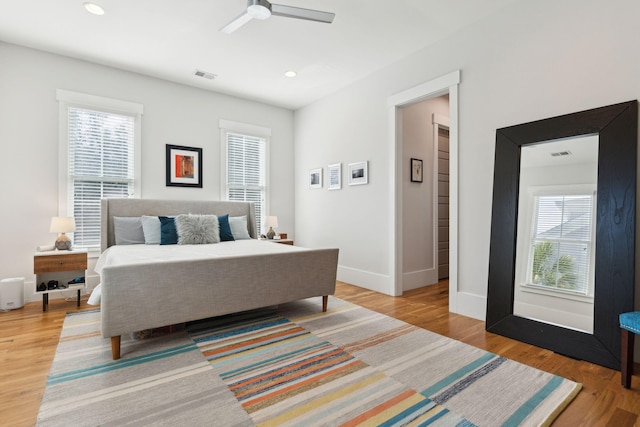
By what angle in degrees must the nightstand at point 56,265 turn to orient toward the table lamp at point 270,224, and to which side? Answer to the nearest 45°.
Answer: approximately 90° to its left

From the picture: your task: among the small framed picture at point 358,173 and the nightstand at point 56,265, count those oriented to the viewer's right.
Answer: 0

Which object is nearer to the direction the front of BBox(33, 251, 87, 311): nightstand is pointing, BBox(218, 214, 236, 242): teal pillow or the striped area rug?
the striped area rug

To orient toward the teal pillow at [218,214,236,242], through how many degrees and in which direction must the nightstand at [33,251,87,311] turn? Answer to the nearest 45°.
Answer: approximately 90° to its left

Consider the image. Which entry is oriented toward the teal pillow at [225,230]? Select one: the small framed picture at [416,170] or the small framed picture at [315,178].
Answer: the small framed picture at [315,178]

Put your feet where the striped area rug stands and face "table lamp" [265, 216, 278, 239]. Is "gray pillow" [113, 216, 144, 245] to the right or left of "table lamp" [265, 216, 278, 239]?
left

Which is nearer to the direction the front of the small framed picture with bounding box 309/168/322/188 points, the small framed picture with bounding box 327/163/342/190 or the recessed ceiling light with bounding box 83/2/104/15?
the recessed ceiling light

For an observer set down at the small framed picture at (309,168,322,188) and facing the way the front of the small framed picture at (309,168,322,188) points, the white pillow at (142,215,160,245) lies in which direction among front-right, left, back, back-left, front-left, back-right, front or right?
front

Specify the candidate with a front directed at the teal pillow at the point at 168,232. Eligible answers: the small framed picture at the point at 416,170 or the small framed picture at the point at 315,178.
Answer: the small framed picture at the point at 315,178

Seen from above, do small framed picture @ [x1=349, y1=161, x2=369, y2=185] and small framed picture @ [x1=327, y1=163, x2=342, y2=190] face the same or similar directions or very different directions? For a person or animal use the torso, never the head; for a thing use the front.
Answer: same or similar directions

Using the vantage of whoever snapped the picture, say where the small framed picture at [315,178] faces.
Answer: facing the viewer and to the left of the viewer

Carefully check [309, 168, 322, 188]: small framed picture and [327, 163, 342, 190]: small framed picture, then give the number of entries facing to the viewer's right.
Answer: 0

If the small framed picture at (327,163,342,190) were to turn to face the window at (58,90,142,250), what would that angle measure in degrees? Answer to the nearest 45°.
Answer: approximately 45° to its right

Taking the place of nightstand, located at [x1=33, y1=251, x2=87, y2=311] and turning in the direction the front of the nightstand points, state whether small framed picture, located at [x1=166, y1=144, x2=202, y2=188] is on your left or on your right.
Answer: on your left

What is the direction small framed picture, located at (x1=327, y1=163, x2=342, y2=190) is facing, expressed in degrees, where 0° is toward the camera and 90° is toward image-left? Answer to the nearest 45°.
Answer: approximately 45°

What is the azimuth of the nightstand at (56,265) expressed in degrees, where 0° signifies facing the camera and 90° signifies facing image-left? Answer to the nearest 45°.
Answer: approximately 0°

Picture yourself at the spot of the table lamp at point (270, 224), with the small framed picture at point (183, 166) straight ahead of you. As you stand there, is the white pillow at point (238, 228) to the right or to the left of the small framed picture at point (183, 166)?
left

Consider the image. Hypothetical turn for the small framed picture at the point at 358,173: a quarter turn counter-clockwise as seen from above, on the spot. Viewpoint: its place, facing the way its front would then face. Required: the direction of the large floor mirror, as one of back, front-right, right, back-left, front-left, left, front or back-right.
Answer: front

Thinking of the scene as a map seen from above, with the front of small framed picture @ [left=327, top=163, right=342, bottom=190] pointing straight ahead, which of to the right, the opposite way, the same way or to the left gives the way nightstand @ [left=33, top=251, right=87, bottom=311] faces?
to the left
